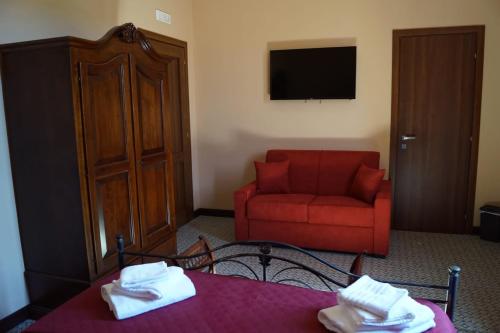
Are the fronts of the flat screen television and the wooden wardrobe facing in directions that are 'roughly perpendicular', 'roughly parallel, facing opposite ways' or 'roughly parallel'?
roughly perpendicular

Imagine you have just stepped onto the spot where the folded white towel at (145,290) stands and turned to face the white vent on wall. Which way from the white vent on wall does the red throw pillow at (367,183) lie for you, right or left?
right

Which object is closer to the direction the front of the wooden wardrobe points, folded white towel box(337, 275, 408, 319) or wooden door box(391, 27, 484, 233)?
the folded white towel

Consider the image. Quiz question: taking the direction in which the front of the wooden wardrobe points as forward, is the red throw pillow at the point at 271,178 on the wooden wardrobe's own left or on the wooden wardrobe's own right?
on the wooden wardrobe's own left

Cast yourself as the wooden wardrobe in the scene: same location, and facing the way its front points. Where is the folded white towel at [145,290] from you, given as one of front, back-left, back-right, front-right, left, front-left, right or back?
front-right

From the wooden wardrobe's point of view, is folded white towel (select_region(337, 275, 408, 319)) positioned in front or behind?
in front

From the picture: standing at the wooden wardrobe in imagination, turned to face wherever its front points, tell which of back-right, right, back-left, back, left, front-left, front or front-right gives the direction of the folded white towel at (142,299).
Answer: front-right

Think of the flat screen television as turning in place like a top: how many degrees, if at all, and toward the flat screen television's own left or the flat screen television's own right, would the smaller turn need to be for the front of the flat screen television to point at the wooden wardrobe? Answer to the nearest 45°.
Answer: approximately 45° to the flat screen television's own right

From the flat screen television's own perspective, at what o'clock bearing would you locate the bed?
The bed is roughly at 12 o'clock from the flat screen television.

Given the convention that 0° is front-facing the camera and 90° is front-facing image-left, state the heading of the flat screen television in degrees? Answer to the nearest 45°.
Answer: approximately 0°

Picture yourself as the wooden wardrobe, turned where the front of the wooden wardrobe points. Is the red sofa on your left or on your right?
on your left

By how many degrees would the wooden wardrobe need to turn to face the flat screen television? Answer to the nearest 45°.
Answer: approximately 90° to its left

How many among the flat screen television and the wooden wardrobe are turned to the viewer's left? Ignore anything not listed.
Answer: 0

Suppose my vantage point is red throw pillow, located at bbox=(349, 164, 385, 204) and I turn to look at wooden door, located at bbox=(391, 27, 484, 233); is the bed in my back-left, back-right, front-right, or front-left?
back-right
